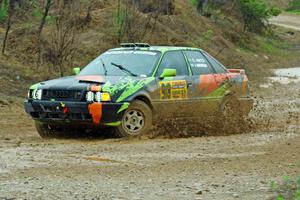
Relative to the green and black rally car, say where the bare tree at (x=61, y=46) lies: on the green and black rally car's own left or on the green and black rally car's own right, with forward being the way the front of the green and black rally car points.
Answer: on the green and black rally car's own right

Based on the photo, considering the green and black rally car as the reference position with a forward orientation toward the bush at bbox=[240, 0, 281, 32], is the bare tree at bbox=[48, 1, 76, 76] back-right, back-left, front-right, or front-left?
front-left

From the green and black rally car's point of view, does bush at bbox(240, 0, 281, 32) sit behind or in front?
behind
